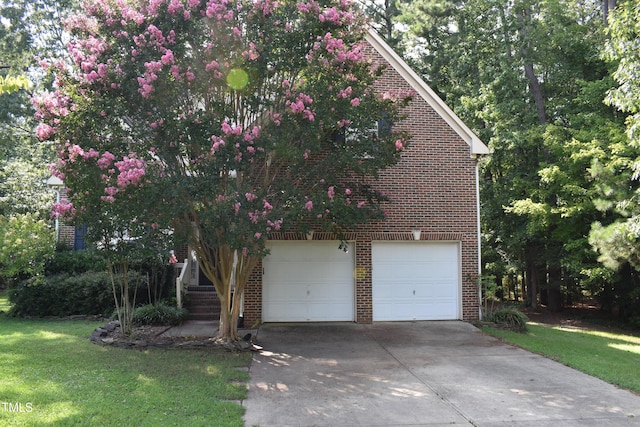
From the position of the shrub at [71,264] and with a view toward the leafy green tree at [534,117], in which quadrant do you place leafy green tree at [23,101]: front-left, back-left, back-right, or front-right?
back-left

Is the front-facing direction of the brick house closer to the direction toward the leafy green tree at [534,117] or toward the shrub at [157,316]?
the shrub

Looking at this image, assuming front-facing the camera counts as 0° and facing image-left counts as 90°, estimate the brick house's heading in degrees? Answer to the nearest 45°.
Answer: approximately 0°

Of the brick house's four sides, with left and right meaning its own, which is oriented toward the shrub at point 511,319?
left

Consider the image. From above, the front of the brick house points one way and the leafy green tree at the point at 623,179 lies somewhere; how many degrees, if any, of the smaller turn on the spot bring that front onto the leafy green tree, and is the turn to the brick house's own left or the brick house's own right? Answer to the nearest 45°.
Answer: approximately 90° to the brick house's own left

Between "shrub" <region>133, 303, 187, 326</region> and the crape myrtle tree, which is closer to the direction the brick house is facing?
the crape myrtle tree

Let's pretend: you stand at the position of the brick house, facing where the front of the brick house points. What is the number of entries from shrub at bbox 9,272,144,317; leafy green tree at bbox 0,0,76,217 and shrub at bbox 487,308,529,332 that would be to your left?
1

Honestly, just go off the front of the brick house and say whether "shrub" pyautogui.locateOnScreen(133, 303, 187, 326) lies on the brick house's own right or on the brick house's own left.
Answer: on the brick house's own right

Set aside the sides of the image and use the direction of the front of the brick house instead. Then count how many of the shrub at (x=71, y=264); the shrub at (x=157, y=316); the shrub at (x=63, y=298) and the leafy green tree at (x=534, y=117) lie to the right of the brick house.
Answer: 3

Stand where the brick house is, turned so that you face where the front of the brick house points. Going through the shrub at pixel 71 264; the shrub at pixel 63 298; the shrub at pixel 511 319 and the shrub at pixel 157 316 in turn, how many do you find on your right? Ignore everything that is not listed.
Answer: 3

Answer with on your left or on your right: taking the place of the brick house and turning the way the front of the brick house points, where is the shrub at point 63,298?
on your right

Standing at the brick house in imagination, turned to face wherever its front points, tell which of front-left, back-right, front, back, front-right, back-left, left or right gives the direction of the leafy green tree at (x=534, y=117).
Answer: back-left

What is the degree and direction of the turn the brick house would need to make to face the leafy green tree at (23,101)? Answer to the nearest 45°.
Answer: approximately 135° to its right

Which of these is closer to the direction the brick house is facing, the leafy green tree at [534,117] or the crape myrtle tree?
the crape myrtle tree
